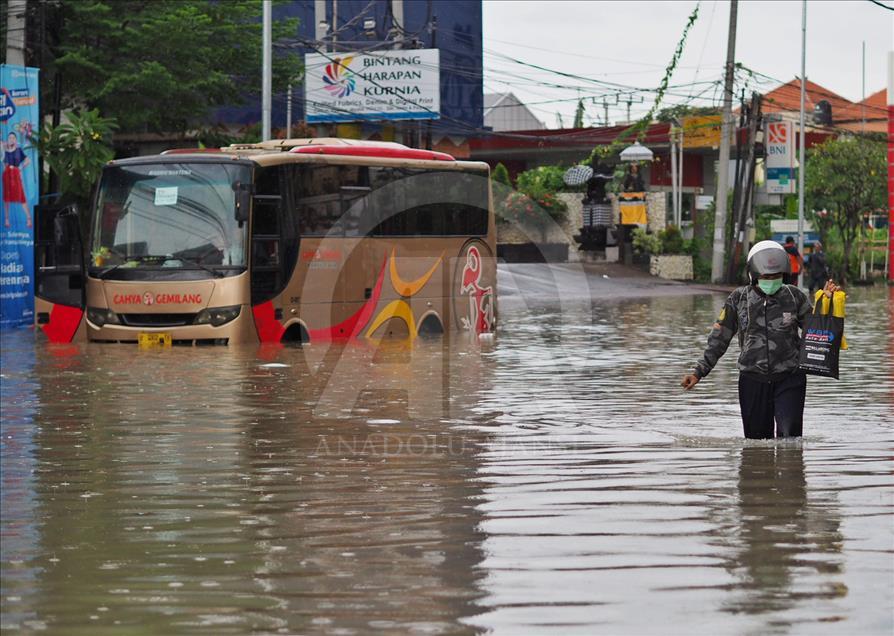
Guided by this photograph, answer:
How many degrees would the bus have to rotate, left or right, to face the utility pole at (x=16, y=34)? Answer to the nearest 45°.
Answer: approximately 90° to its right

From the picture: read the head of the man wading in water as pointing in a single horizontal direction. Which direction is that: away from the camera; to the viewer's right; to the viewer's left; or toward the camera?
toward the camera

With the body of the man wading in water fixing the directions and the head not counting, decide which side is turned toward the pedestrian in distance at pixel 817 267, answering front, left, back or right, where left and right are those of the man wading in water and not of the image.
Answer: back

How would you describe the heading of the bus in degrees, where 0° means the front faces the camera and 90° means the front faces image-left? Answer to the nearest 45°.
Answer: approximately 45°

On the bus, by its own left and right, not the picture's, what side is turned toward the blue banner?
right

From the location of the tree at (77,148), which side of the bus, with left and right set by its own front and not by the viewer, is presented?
right

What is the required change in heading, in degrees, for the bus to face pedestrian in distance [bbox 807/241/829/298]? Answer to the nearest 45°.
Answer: approximately 180°

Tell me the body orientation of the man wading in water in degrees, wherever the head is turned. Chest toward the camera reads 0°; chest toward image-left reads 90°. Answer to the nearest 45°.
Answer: approximately 0°

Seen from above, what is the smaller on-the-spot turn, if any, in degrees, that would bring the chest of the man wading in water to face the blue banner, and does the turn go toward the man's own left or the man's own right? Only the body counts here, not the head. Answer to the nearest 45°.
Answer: approximately 135° to the man's own right

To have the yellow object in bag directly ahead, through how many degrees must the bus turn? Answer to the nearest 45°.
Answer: approximately 45° to its left

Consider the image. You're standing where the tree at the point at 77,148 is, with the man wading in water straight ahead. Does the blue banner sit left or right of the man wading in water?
right

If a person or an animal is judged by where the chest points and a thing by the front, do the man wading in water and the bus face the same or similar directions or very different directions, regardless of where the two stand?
same or similar directions

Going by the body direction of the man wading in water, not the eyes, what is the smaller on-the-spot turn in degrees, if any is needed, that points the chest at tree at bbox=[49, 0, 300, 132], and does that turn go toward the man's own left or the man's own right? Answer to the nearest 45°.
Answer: approximately 135° to the man's own right
